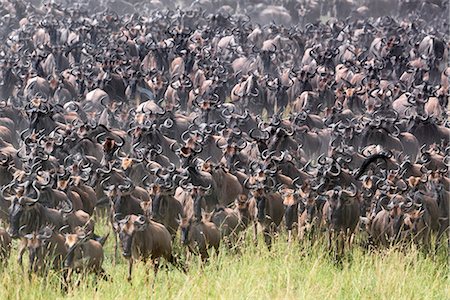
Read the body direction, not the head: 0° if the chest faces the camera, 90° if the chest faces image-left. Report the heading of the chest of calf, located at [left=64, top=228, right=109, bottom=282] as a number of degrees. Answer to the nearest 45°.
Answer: approximately 45°

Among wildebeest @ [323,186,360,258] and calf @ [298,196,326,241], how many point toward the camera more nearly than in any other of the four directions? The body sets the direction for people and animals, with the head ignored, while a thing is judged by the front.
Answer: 2

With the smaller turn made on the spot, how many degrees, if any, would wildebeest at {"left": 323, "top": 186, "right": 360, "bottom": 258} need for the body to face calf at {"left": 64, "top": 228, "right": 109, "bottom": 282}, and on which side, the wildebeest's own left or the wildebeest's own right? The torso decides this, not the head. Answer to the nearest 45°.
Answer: approximately 45° to the wildebeest's own right

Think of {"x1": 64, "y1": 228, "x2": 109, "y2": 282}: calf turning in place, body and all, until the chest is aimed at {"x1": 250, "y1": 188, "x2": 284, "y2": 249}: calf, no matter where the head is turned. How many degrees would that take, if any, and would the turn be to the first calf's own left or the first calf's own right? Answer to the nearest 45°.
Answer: approximately 180°

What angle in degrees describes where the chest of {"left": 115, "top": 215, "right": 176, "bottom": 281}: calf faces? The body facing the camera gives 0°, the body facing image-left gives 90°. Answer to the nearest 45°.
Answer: approximately 45°

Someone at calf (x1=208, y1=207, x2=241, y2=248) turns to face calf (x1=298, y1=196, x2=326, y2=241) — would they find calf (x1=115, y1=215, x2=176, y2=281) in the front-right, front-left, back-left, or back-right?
back-right

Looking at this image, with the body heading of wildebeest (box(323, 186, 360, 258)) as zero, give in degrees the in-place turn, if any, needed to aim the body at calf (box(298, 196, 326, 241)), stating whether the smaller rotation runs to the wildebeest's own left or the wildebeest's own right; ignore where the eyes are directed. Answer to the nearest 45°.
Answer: approximately 90° to the wildebeest's own right

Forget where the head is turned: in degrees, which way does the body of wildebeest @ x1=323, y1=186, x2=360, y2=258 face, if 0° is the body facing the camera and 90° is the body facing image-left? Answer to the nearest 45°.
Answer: approximately 0°

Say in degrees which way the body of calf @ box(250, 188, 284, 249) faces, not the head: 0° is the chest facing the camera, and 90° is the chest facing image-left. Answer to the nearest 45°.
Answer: approximately 45°
